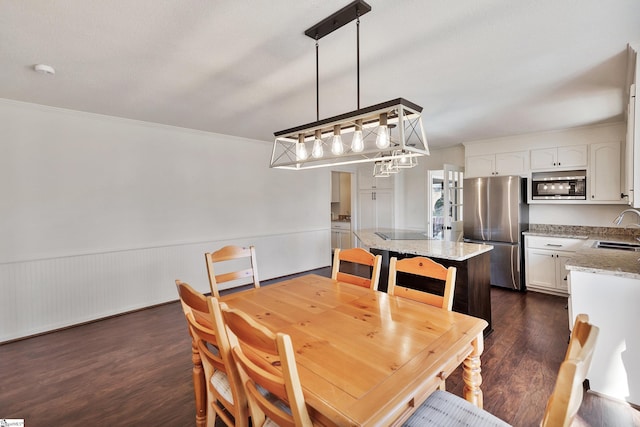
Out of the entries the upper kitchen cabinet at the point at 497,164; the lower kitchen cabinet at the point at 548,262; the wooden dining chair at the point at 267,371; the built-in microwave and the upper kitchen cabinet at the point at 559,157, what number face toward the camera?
4

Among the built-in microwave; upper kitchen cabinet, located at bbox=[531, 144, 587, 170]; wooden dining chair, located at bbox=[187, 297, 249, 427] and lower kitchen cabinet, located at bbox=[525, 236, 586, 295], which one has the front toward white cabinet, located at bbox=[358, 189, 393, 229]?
the wooden dining chair

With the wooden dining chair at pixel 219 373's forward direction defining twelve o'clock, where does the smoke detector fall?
The smoke detector is roughly at 9 o'clock from the wooden dining chair.

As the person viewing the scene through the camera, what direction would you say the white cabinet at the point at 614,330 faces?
facing to the left of the viewer

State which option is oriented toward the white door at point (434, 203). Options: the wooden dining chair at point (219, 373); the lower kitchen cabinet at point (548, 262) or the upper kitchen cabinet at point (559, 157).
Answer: the wooden dining chair

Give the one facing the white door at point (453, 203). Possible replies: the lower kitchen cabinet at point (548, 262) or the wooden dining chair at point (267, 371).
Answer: the wooden dining chair

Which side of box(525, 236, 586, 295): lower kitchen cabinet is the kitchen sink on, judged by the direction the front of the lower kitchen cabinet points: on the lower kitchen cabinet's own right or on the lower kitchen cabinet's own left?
on the lower kitchen cabinet's own left

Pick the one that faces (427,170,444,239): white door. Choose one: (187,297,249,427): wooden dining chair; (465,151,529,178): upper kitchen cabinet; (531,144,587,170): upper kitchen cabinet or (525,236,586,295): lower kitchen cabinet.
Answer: the wooden dining chair

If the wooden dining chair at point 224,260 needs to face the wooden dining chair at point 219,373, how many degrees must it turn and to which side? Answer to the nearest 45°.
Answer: approximately 45° to its right

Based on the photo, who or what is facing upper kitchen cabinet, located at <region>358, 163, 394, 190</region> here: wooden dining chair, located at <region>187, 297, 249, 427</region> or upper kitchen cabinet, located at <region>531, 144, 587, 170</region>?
the wooden dining chair

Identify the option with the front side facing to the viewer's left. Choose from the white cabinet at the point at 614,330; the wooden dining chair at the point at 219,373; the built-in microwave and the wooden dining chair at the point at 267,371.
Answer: the white cabinet

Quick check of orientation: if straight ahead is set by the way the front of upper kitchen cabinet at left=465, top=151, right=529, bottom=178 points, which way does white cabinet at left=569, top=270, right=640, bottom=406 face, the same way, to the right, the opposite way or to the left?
to the right
